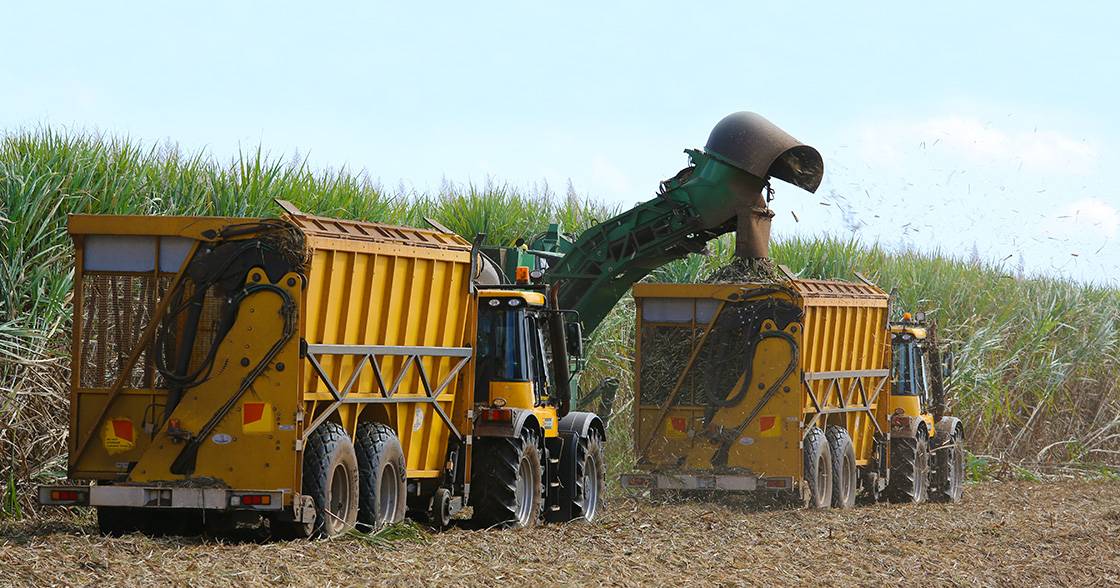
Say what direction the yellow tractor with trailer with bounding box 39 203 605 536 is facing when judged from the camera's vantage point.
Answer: facing away from the viewer and to the right of the viewer

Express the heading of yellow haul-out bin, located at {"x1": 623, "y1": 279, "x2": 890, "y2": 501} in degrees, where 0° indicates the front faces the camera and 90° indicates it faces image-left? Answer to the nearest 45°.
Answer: approximately 225°

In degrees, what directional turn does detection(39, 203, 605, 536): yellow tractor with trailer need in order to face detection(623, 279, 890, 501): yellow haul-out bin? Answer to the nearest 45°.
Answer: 0° — it already faces it

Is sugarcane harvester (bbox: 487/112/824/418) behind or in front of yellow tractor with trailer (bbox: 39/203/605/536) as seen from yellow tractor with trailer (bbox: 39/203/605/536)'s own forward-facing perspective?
in front

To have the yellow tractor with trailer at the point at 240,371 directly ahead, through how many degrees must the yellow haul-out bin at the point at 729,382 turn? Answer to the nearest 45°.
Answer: approximately 180°
